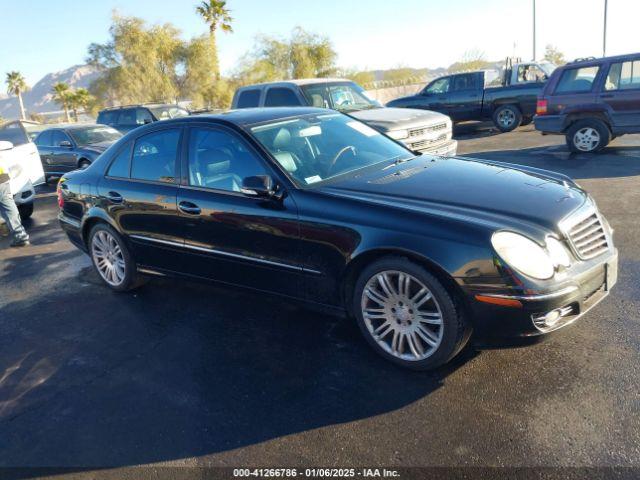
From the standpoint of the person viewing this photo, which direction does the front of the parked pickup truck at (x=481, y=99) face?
facing to the left of the viewer

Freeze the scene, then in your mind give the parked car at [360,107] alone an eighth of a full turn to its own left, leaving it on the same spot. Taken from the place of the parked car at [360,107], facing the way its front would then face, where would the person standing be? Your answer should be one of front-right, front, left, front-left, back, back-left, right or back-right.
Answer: back-right

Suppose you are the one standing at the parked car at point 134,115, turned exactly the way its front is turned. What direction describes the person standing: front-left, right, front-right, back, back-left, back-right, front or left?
front-right

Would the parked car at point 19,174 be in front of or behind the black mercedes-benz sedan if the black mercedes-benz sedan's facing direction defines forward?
behind

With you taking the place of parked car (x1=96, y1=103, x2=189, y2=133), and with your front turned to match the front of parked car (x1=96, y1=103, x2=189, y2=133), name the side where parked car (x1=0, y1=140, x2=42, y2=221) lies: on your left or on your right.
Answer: on your right

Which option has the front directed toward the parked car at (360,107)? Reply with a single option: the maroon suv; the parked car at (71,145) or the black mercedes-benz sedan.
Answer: the parked car at (71,145)

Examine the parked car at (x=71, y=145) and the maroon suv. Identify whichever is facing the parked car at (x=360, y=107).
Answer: the parked car at (x=71, y=145)

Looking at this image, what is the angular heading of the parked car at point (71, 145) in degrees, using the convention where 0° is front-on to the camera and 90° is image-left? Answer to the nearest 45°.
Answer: approximately 315°

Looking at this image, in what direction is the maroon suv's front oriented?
to the viewer's right

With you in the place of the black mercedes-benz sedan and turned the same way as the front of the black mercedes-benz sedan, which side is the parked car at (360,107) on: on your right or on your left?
on your left

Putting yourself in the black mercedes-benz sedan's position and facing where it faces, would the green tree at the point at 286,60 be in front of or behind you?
behind

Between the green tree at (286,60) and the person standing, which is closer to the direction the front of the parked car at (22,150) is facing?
the person standing

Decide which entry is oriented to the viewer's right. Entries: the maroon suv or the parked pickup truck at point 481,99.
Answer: the maroon suv

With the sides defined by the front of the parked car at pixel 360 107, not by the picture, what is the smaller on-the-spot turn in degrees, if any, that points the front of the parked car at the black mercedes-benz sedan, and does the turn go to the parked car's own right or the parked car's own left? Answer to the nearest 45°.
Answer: approximately 45° to the parked car's own right

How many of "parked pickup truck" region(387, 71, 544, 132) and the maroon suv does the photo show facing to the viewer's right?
1
